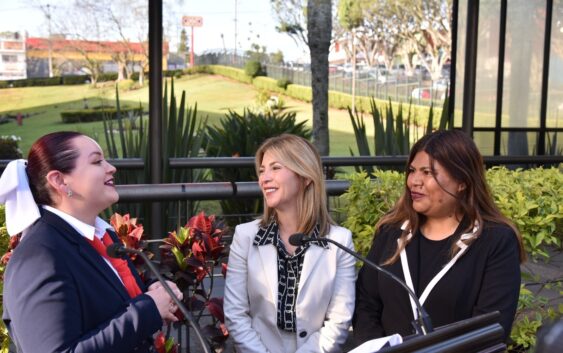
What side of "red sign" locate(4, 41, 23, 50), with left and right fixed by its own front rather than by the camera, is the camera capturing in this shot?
front

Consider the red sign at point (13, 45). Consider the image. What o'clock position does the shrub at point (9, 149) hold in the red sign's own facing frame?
The shrub is roughly at 12 o'clock from the red sign.

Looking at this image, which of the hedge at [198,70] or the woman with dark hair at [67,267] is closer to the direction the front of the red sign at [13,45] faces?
the woman with dark hair

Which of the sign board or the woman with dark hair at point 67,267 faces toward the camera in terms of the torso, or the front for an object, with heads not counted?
the sign board

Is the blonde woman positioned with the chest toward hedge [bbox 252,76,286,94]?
no

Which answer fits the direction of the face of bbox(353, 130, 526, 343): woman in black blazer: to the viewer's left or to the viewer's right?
to the viewer's left

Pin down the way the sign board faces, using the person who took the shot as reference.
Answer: facing the viewer

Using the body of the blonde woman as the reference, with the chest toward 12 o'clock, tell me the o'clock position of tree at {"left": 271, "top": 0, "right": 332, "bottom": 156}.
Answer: The tree is roughly at 6 o'clock from the blonde woman.

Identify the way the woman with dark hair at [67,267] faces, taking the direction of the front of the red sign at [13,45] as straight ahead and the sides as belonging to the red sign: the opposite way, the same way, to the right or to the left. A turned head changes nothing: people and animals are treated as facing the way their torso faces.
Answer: to the left

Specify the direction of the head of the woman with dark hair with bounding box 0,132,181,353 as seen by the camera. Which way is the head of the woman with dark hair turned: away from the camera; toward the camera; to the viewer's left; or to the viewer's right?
to the viewer's right

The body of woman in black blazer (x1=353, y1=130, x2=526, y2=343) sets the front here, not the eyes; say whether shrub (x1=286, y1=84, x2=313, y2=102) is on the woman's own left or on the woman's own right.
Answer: on the woman's own right

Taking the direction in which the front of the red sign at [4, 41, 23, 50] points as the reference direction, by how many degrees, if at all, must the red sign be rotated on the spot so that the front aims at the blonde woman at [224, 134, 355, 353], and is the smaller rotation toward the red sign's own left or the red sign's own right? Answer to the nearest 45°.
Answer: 0° — it already faces them

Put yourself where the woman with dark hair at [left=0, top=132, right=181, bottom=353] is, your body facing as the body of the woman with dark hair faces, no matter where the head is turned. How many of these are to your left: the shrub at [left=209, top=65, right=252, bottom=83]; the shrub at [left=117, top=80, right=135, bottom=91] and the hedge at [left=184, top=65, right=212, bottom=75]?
3

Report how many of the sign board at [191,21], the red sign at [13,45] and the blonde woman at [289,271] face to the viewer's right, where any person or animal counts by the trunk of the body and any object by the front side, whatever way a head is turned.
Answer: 0

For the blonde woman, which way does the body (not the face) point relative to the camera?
toward the camera

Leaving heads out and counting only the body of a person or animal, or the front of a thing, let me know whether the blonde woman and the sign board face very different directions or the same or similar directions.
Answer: same or similar directions

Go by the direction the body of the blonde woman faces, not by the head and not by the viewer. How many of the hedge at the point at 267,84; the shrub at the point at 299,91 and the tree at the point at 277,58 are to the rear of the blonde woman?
3
